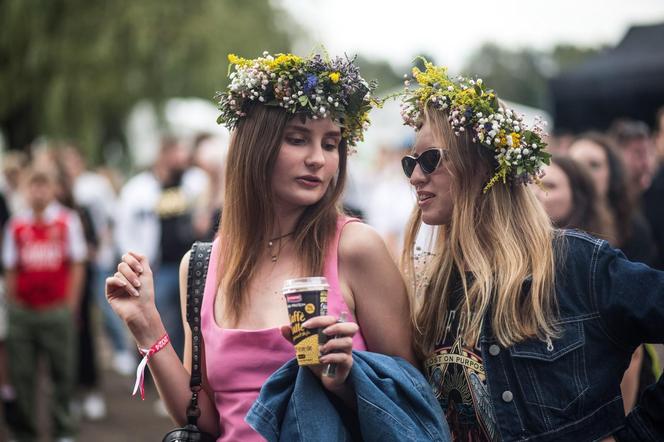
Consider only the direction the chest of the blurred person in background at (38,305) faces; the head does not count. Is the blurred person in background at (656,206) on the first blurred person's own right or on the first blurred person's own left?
on the first blurred person's own left

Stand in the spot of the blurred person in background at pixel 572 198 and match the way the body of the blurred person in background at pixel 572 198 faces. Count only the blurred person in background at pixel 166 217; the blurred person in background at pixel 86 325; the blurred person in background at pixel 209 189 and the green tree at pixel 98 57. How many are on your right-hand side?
4

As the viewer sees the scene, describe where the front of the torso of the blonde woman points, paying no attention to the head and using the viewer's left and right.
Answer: facing the viewer and to the left of the viewer

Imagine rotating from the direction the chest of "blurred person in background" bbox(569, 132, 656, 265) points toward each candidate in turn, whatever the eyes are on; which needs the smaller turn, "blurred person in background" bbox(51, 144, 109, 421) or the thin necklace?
the thin necklace

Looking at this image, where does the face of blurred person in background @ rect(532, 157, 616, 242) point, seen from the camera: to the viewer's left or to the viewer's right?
to the viewer's left

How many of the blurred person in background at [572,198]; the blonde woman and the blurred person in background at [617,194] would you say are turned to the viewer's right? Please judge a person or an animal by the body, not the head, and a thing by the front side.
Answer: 0

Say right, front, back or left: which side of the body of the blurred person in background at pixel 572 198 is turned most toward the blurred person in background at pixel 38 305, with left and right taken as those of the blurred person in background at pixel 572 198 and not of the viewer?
right

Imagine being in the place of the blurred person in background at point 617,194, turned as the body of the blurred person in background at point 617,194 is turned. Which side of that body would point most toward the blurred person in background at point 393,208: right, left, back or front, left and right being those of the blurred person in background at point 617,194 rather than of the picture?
right

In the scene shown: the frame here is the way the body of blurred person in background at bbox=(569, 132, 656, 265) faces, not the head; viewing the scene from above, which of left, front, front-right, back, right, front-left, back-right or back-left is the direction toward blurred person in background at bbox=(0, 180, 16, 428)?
front-right

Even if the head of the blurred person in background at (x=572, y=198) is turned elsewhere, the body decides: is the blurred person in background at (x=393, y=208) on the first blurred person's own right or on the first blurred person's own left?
on the first blurred person's own right

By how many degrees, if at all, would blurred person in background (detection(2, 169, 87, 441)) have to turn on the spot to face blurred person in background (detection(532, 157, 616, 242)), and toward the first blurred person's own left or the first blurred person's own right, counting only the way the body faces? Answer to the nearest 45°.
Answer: approximately 45° to the first blurred person's own left

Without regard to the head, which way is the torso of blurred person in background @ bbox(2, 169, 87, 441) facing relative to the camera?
toward the camera

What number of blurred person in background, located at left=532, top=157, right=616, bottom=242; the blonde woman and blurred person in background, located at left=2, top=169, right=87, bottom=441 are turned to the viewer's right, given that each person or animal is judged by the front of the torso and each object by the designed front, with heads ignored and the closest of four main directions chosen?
0

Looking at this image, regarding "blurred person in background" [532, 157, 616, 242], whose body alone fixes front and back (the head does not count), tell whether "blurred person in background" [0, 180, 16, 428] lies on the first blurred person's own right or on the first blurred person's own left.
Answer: on the first blurred person's own right

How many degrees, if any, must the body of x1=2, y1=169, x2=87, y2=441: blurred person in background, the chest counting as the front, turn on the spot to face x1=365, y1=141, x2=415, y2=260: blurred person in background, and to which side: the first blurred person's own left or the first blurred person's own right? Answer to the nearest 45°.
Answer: approximately 90° to the first blurred person's own left
